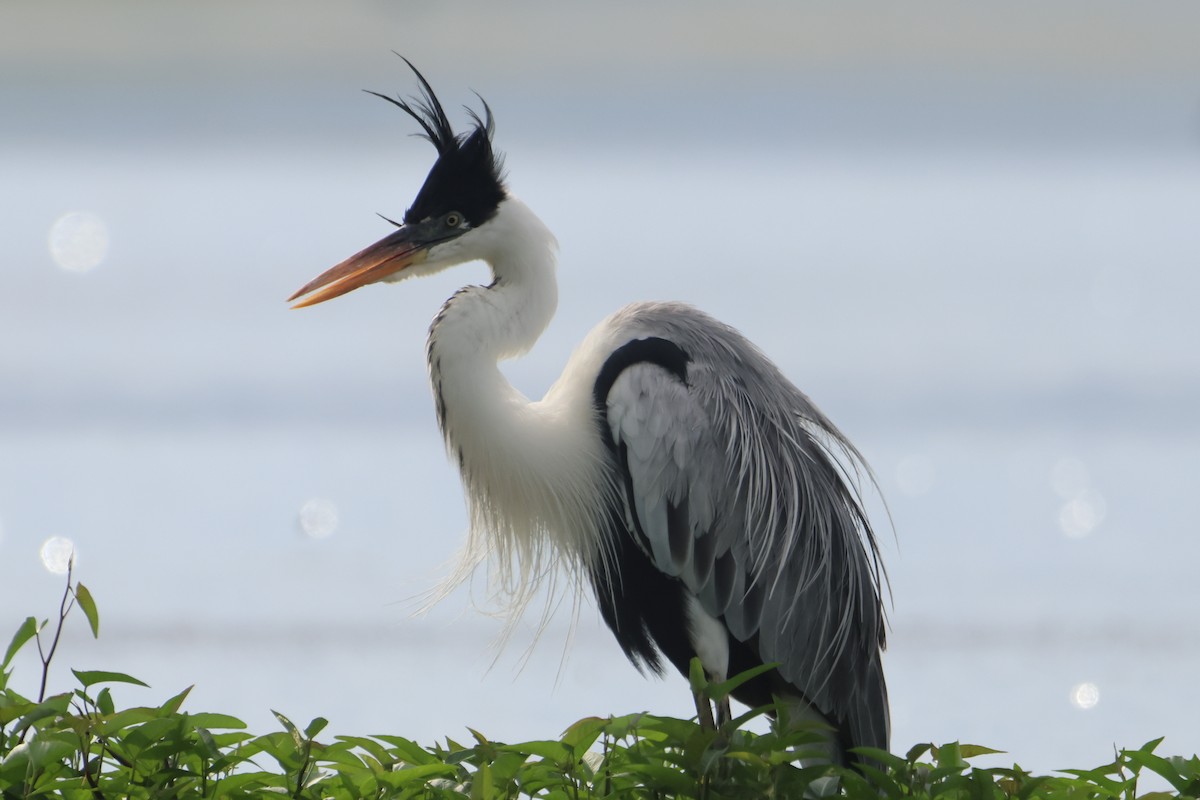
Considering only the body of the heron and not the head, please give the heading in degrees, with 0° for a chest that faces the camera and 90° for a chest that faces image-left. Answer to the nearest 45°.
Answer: approximately 90°
